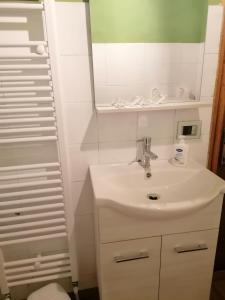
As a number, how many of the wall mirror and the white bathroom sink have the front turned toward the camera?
2

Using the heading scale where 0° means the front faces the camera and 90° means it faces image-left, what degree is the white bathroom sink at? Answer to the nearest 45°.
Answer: approximately 0°

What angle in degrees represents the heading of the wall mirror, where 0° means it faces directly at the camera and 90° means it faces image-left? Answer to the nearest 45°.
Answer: approximately 0°
